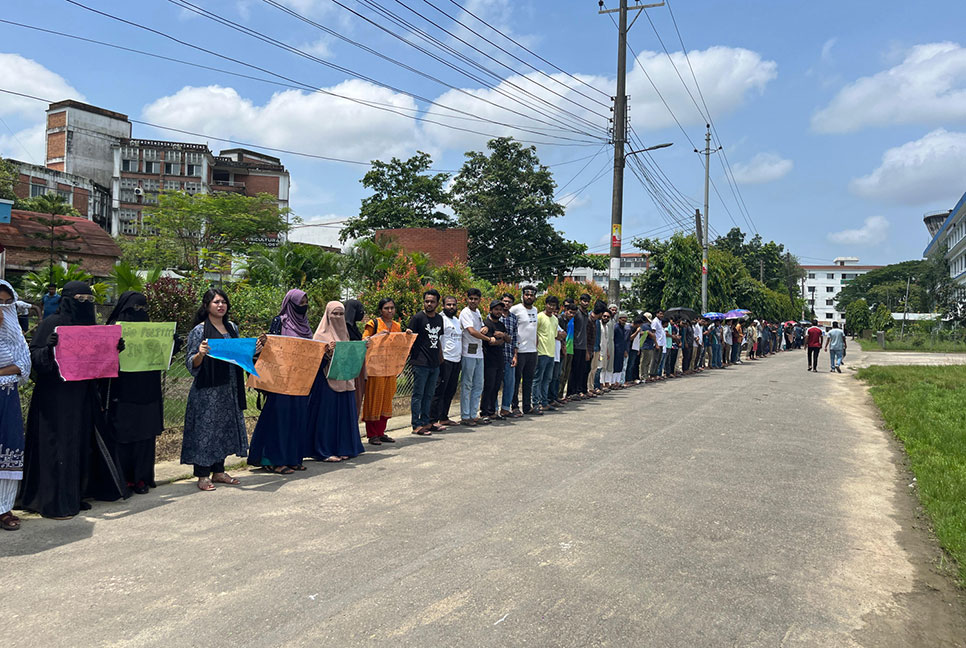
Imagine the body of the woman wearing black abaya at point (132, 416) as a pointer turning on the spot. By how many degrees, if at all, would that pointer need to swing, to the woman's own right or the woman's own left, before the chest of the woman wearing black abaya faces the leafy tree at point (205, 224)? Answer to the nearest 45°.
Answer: approximately 135° to the woman's own left

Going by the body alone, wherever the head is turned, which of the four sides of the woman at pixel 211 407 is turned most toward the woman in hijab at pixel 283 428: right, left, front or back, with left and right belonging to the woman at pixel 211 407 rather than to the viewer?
left

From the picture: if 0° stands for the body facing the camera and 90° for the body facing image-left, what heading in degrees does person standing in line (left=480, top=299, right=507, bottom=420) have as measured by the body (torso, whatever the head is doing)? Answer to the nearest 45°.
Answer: approximately 315°

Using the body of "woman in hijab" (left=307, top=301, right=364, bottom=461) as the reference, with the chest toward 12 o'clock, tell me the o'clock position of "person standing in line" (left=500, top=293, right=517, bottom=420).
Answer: The person standing in line is roughly at 9 o'clock from the woman in hijab.

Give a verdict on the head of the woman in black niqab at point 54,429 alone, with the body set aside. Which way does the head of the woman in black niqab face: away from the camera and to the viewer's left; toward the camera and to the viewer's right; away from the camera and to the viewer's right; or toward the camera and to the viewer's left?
toward the camera and to the viewer's right

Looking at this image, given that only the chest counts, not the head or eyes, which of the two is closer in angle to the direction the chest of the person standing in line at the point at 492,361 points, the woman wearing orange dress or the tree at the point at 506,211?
the woman wearing orange dress
